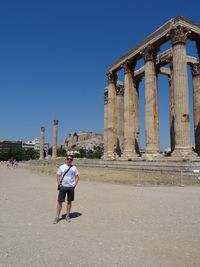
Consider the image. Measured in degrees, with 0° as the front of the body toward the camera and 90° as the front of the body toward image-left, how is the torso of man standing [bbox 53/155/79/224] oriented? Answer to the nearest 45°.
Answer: approximately 0°

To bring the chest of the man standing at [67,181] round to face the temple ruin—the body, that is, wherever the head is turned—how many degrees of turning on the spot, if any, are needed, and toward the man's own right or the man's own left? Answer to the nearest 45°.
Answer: approximately 135° to the man's own left
